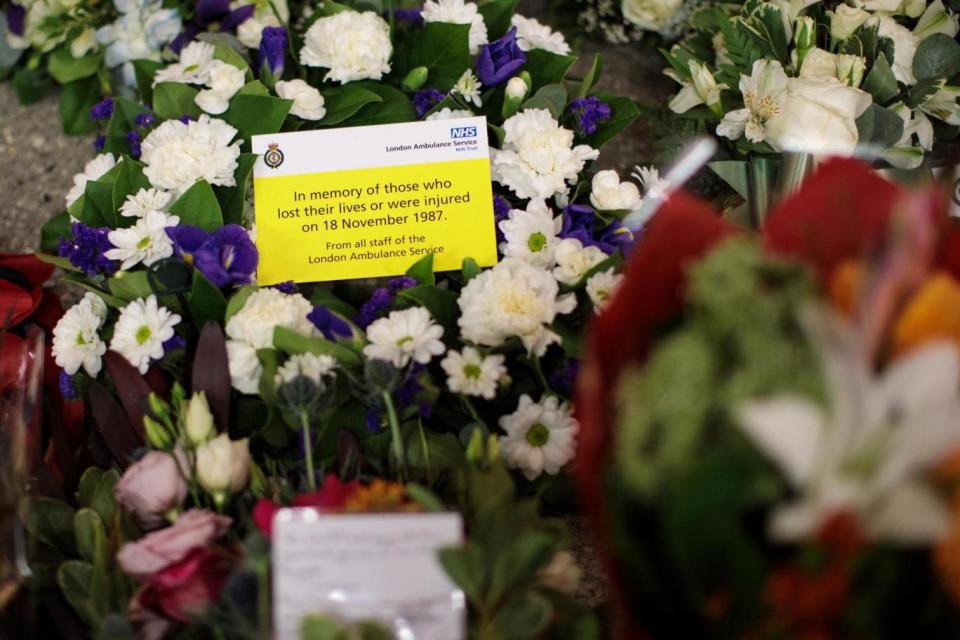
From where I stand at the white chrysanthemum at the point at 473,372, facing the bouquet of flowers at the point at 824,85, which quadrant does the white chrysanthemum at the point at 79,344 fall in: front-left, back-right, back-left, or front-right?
back-left

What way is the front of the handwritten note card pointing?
toward the camera

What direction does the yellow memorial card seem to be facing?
toward the camera

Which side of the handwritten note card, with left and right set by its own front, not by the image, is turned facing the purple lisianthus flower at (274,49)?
back

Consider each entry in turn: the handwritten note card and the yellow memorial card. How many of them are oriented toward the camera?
2

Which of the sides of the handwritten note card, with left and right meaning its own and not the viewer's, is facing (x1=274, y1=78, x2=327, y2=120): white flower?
back
